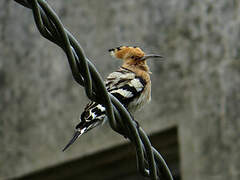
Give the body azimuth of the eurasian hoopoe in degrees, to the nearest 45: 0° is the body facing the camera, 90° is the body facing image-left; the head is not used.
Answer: approximately 270°
